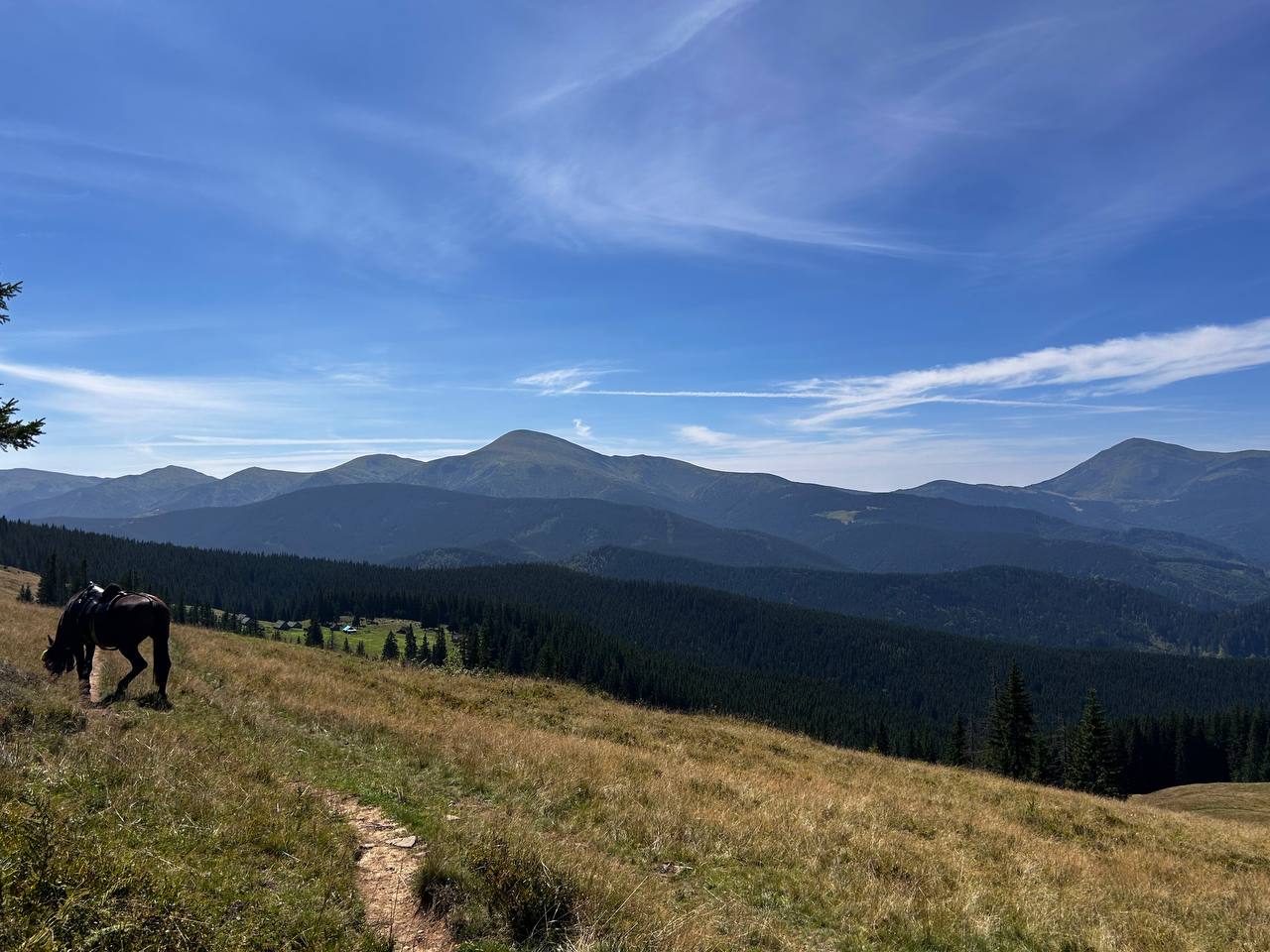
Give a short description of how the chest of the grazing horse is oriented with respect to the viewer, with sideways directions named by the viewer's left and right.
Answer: facing to the left of the viewer
